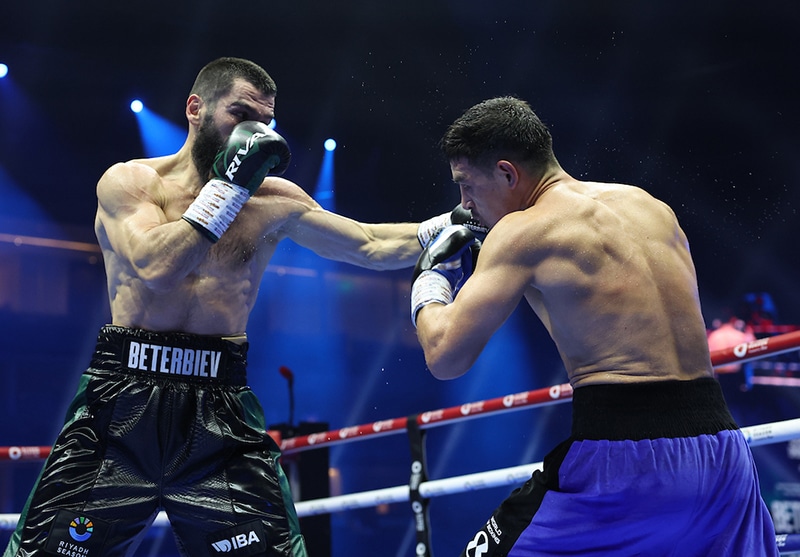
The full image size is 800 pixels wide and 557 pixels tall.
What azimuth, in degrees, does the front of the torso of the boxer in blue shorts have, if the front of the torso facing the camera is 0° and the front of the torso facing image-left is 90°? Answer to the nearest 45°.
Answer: approximately 135°

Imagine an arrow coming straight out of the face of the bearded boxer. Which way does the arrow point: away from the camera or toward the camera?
toward the camera

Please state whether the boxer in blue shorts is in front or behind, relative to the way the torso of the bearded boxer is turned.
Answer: in front

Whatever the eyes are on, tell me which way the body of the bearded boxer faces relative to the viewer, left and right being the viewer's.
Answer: facing the viewer and to the right of the viewer

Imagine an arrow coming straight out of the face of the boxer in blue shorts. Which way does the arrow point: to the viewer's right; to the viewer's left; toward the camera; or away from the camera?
to the viewer's left

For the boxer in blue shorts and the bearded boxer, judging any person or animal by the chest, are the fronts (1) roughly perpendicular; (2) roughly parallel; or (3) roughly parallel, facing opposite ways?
roughly parallel, facing opposite ways
